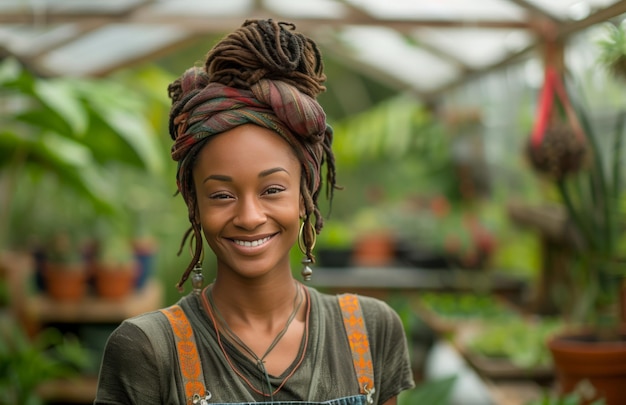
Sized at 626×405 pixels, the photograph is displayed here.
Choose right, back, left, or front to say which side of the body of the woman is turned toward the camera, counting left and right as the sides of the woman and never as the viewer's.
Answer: front

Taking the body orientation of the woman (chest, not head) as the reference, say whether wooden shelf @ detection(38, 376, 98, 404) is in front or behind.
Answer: behind

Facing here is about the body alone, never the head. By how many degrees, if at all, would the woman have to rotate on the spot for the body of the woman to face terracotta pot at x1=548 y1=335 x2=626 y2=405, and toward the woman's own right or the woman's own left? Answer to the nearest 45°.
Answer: approximately 135° to the woman's own left

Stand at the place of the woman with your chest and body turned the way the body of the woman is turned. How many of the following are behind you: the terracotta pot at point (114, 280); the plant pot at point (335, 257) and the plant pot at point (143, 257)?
3

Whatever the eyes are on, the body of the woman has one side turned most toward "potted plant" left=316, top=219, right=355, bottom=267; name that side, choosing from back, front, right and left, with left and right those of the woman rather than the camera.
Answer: back

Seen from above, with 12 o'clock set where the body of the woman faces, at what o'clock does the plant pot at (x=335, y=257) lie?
The plant pot is roughly at 6 o'clock from the woman.

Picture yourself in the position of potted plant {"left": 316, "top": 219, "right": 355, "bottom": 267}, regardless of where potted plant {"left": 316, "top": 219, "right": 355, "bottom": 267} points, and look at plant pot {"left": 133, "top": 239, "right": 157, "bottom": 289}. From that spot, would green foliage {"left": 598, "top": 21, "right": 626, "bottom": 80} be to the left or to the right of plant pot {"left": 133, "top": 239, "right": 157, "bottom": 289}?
left

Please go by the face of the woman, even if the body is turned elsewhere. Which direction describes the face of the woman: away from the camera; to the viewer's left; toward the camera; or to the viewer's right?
toward the camera

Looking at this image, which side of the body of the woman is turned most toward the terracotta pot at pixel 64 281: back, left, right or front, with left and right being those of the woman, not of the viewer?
back

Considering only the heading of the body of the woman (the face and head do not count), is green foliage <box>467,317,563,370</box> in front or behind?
behind

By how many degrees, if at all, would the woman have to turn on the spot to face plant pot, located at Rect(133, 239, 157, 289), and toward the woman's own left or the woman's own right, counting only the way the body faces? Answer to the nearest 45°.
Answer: approximately 180°

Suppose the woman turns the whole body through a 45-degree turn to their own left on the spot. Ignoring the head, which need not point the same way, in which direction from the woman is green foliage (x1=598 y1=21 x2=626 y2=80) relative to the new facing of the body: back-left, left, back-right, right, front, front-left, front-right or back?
left

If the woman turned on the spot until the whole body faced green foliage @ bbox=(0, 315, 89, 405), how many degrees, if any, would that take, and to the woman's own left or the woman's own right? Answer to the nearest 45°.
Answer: approximately 135° to the woman's own right

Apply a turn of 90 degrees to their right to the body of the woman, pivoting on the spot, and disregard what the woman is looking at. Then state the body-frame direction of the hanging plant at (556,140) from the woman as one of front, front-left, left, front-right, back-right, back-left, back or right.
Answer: back-right
